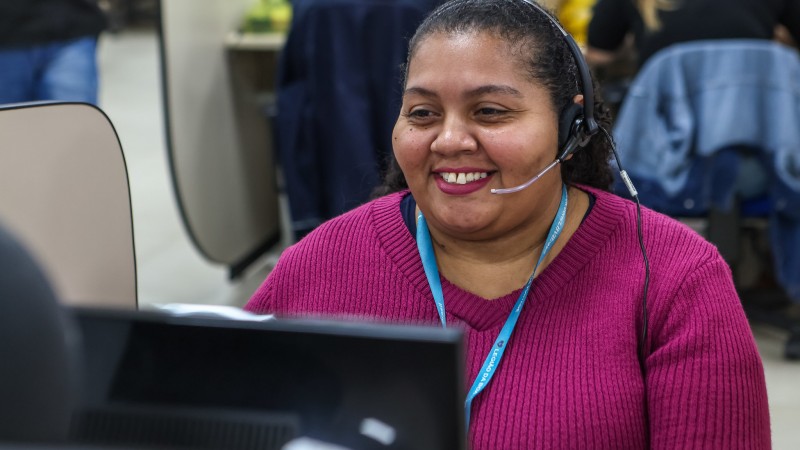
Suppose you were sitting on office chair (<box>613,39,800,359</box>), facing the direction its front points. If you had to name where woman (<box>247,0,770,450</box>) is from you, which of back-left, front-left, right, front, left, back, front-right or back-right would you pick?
back

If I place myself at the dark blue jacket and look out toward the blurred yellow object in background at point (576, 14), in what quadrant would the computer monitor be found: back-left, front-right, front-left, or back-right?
back-right

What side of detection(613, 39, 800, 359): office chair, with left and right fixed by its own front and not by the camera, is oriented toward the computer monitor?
back

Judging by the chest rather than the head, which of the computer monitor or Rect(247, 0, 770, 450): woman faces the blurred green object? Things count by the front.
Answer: the computer monitor

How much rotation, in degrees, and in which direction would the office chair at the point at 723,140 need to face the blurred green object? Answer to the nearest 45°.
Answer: approximately 90° to its left

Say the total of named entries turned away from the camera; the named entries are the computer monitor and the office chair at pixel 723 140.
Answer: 2

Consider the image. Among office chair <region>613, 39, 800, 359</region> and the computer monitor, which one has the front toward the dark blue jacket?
the computer monitor

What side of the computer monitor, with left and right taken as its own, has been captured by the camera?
back

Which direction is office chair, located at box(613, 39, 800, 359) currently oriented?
away from the camera

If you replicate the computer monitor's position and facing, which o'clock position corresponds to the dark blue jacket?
The dark blue jacket is roughly at 12 o'clock from the computer monitor.

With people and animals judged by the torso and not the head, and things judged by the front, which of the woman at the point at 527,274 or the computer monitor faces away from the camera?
the computer monitor

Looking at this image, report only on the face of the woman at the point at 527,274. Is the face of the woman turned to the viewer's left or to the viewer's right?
to the viewer's left

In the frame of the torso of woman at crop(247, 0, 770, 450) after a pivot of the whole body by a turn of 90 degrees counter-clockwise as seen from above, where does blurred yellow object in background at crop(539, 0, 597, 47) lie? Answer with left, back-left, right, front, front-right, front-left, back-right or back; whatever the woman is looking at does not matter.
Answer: back-left

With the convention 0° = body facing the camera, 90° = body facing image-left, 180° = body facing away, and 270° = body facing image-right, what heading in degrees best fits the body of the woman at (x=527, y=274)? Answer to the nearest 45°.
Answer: approximately 45°
